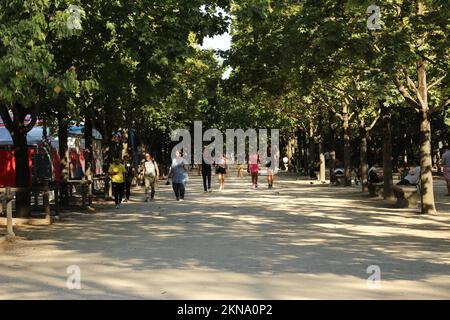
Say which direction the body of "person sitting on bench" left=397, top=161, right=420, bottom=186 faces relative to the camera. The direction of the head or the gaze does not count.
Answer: to the viewer's left

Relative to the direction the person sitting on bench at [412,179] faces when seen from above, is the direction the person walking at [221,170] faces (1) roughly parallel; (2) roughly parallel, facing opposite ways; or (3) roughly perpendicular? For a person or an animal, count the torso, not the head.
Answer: roughly perpendicular

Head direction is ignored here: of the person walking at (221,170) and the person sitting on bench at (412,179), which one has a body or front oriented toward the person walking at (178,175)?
the person sitting on bench

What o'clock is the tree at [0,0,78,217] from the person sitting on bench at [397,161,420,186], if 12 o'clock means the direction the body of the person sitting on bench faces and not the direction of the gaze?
The tree is roughly at 10 o'clock from the person sitting on bench.
